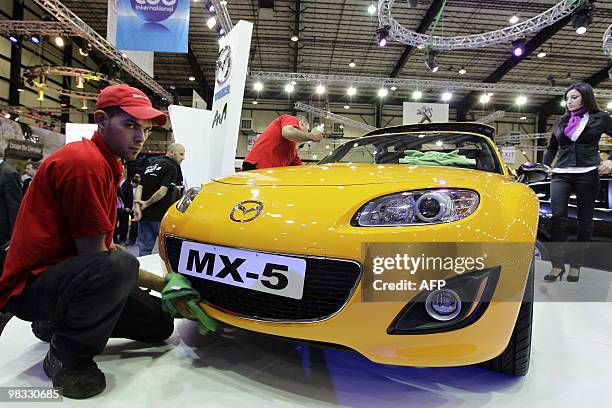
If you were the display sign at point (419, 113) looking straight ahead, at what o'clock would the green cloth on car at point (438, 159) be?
The green cloth on car is roughly at 12 o'clock from the display sign.

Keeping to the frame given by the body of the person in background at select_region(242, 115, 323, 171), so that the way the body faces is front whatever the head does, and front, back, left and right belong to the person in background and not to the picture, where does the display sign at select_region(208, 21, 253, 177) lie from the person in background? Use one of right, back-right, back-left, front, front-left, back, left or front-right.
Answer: back-left

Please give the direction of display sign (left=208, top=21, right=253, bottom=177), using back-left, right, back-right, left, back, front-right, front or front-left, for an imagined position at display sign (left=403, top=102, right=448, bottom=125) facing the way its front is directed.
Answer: front

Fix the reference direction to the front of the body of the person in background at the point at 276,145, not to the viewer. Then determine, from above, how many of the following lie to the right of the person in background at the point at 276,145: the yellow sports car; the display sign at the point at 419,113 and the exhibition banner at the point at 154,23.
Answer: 1

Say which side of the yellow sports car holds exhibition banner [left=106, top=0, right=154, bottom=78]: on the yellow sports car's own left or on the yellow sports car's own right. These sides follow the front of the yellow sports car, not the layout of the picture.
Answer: on the yellow sports car's own right

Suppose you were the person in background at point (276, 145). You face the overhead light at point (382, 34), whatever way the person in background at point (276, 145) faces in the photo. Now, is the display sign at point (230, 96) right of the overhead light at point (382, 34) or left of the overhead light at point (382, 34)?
left

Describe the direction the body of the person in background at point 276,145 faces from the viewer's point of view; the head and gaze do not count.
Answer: to the viewer's right

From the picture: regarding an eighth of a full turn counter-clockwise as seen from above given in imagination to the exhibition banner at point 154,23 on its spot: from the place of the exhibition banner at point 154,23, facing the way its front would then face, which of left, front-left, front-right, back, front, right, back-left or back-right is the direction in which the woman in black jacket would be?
front

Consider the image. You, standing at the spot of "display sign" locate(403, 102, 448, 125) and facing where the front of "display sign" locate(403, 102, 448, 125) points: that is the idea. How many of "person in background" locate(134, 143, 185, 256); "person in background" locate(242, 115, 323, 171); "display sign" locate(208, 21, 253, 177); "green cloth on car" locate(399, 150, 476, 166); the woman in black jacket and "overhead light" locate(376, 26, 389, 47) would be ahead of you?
6

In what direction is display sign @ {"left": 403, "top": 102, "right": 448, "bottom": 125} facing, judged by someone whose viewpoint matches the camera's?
facing the viewer

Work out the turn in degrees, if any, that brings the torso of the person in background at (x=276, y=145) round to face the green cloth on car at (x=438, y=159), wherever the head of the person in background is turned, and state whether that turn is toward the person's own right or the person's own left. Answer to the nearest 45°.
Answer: approximately 45° to the person's own right

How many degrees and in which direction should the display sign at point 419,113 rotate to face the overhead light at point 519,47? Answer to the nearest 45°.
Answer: approximately 45° to its left

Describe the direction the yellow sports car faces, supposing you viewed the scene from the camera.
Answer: facing the viewer and to the left of the viewer
